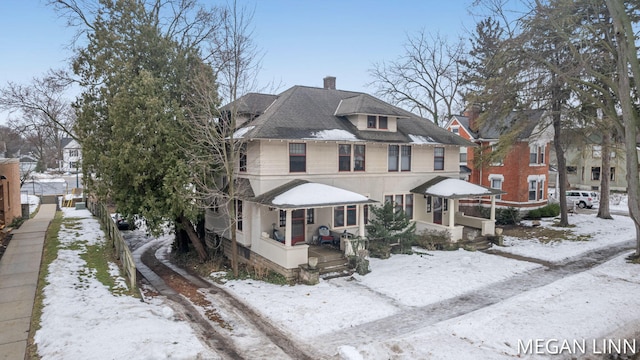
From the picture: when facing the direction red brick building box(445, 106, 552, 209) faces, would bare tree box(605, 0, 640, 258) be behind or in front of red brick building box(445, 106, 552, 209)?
in front

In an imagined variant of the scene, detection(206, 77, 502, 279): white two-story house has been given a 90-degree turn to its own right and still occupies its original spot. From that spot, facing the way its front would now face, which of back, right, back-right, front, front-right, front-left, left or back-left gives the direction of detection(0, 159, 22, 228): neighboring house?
front-right

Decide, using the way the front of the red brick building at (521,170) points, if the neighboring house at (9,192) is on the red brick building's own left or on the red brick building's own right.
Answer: on the red brick building's own right

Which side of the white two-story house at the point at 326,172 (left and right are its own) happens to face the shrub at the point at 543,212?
left

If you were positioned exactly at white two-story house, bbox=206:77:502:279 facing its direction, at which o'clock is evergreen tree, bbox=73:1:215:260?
The evergreen tree is roughly at 4 o'clock from the white two-story house.

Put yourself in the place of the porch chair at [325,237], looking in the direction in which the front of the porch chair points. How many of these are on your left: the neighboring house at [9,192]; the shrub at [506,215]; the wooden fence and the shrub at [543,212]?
2

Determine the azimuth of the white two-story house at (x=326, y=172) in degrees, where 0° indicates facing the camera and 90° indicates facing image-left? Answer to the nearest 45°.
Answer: approximately 315°

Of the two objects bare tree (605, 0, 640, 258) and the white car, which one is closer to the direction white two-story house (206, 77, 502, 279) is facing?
the bare tree

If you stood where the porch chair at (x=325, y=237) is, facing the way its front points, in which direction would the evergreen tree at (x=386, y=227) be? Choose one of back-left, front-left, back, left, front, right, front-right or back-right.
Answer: front-left

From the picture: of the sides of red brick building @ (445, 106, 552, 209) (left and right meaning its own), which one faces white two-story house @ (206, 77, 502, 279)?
right

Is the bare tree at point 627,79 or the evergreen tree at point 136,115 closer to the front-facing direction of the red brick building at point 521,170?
the bare tree

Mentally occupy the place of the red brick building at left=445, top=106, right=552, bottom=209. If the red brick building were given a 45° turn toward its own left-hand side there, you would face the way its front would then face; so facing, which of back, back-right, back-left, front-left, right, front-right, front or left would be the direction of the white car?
front-left

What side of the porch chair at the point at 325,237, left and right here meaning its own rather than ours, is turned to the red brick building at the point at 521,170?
left

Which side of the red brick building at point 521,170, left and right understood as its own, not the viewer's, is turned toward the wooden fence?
right
